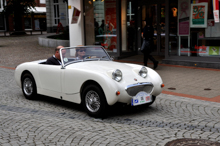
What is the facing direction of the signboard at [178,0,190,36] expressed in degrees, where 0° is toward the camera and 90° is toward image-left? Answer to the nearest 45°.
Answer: approximately 0°

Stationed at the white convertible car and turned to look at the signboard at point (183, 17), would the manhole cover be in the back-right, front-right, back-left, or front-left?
back-right

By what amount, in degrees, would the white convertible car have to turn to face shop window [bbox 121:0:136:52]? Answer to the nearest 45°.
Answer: approximately 135° to its left

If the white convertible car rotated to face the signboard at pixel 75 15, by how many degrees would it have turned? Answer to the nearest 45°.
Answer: approximately 135° to its left

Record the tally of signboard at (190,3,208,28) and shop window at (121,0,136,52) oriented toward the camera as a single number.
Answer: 2
